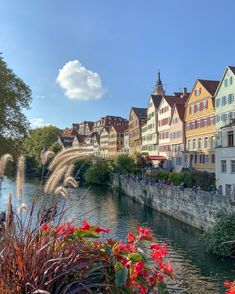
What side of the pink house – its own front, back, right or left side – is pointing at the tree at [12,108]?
front

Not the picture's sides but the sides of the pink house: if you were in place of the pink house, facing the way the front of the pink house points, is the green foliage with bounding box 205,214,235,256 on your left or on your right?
on your left

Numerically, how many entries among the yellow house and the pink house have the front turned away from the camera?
0

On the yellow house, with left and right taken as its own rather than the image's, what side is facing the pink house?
right

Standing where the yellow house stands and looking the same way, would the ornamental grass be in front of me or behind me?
in front

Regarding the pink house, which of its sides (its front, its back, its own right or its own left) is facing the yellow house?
left

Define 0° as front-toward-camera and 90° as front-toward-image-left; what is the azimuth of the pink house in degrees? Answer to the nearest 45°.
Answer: approximately 45°

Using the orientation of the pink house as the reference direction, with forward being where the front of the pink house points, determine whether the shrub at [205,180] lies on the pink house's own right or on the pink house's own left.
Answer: on the pink house's own left
